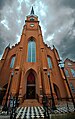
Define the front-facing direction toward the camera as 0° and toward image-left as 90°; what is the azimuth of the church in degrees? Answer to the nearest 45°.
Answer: approximately 0°
